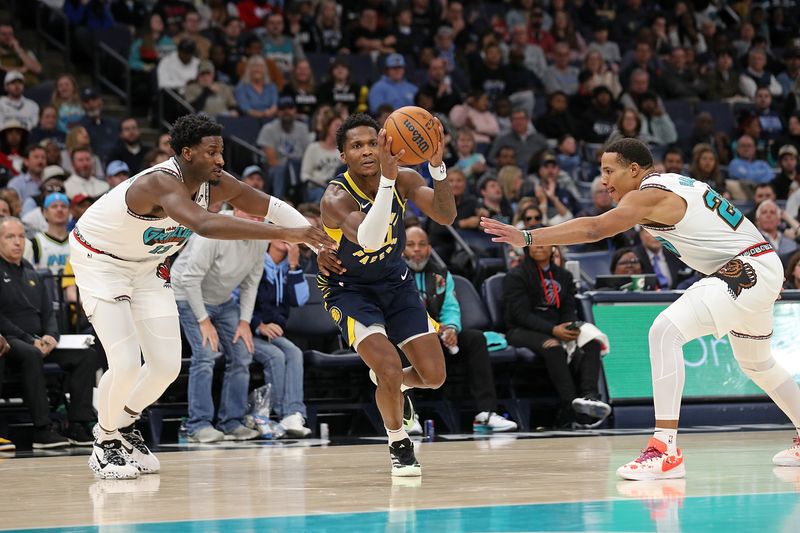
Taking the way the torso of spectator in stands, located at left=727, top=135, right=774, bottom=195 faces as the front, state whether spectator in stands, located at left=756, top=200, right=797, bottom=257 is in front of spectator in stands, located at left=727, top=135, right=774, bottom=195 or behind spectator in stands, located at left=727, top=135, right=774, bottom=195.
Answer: in front

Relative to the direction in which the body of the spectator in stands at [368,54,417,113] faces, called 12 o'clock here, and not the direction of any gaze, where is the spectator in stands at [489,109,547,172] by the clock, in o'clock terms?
the spectator in stands at [489,109,547,172] is roughly at 11 o'clock from the spectator in stands at [368,54,417,113].

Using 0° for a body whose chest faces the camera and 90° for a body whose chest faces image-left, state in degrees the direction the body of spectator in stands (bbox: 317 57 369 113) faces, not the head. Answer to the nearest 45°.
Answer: approximately 0°

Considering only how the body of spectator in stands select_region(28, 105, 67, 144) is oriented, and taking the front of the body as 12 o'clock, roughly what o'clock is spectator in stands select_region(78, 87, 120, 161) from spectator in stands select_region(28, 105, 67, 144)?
spectator in stands select_region(78, 87, 120, 161) is roughly at 8 o'clock from spectator in stands select_region(28, 105, 67, 144).

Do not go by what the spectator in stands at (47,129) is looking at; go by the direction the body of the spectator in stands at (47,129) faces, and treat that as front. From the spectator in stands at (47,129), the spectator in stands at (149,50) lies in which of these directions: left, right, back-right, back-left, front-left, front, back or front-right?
back-left

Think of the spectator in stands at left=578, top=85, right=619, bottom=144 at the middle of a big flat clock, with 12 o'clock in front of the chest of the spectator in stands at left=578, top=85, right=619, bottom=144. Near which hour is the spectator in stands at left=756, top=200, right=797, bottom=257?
the spectator in stands at left=756, top=200, right=797, bottom=257 is roughly at 11 o'clock from the spectator in stands at left=578, top=85, right=619, bottom=144.

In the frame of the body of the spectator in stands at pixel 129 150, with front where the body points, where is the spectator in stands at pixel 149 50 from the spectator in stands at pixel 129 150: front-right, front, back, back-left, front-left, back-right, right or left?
back

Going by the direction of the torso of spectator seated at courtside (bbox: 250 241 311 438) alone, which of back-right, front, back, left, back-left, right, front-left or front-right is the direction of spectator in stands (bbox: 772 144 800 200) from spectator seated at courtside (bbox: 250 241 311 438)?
left

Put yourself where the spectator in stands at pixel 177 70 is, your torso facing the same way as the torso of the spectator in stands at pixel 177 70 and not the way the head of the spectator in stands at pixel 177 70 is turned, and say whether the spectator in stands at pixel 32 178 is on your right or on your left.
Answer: on your right

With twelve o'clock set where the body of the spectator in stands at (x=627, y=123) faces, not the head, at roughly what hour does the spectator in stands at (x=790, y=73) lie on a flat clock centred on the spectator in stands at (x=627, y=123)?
the spectator in stands at (x=790, y=73) is roughly at 7 o'clock from the spectator in stands at (x=627, y=123).
